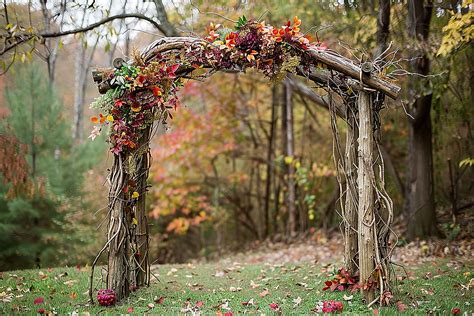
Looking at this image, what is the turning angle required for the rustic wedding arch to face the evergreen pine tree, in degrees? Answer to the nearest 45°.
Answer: approximately 135° to its right

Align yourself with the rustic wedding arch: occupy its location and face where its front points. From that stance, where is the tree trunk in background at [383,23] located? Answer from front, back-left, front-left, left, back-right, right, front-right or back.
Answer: back-left

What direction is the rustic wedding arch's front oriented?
toward the camera

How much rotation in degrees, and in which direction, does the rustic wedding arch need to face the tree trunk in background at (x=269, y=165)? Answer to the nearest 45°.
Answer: approximately 180°

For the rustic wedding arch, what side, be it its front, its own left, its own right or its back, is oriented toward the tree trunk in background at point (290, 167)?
back

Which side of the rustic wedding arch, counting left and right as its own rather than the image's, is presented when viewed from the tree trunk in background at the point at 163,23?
back
